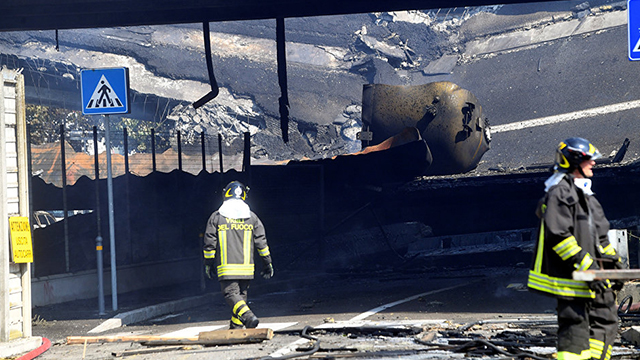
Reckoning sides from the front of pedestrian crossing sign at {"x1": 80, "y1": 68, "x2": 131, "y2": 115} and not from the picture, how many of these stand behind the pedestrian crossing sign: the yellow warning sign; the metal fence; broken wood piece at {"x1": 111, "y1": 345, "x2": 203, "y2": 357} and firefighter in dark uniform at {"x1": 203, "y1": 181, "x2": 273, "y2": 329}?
1

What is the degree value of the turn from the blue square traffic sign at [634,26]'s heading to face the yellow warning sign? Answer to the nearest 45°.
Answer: approximately 45° to its right

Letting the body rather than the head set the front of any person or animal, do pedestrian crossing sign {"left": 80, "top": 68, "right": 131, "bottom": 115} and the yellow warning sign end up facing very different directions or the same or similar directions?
same or similar directions

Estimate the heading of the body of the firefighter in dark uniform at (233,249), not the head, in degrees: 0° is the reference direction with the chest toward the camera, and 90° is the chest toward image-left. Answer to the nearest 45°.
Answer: approximately 180°

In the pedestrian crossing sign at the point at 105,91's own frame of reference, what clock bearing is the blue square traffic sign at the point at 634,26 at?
The blue square traffic sign is roughly at 10 o'clock from the pedestrian crossing sign.

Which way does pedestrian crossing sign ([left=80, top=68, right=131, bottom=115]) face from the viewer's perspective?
toward the camera

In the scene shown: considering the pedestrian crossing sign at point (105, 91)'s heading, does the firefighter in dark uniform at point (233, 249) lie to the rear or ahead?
ahead

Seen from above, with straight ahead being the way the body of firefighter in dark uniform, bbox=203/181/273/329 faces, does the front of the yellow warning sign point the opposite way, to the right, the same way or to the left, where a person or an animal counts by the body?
the opposite way

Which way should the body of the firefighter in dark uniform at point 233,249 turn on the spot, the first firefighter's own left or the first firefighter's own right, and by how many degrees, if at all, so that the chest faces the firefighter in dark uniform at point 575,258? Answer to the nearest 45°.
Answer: approximately 135° to the first firefighter's own right

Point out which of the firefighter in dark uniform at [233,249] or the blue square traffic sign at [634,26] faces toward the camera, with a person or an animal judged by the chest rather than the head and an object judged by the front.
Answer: the blue square traffic sign

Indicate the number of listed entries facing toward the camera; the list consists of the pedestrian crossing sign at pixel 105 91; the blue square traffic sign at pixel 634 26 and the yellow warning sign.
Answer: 3

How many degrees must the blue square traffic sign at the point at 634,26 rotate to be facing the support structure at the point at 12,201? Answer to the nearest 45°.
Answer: approximately 45° to its right

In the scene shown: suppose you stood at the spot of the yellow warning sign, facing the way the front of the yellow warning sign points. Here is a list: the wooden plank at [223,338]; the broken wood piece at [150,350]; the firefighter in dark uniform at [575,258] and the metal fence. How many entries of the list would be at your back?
1

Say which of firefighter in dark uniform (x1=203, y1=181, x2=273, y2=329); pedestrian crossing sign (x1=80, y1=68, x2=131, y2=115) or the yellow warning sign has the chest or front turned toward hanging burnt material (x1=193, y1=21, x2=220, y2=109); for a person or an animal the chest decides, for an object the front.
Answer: the firefighter in dark uniform

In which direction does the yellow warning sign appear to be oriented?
toward the camera

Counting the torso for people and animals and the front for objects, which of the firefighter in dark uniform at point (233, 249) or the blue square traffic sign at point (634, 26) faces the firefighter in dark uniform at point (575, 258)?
the blue square traffic sign

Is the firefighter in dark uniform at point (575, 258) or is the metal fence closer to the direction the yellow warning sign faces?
the firefighter in dark uniform

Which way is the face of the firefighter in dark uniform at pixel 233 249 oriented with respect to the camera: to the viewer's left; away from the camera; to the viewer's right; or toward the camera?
away from the camera
